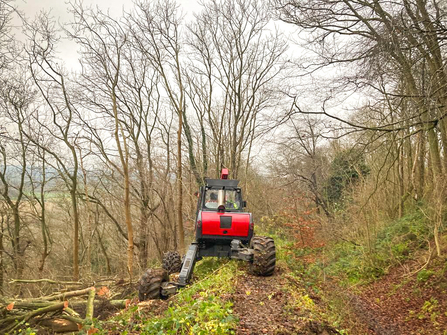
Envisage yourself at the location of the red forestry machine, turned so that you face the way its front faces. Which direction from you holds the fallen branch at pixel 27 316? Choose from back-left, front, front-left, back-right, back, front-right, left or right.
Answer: back-left

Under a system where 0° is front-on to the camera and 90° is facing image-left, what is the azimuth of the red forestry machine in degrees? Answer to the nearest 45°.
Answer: approximately 180°
